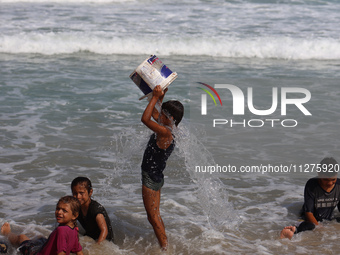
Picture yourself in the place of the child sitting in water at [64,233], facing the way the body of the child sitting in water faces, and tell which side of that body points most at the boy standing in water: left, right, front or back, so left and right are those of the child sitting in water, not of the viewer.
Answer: back

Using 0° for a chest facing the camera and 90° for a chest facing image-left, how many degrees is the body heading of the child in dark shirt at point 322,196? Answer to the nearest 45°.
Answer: approximately 0°

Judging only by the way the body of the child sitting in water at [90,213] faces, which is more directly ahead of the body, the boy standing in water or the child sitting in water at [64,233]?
the child sitting in water

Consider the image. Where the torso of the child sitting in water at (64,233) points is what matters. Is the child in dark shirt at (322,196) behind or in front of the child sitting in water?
behind

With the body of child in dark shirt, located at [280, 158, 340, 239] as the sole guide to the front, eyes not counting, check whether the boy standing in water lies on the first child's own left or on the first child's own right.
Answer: on the first child's own right
